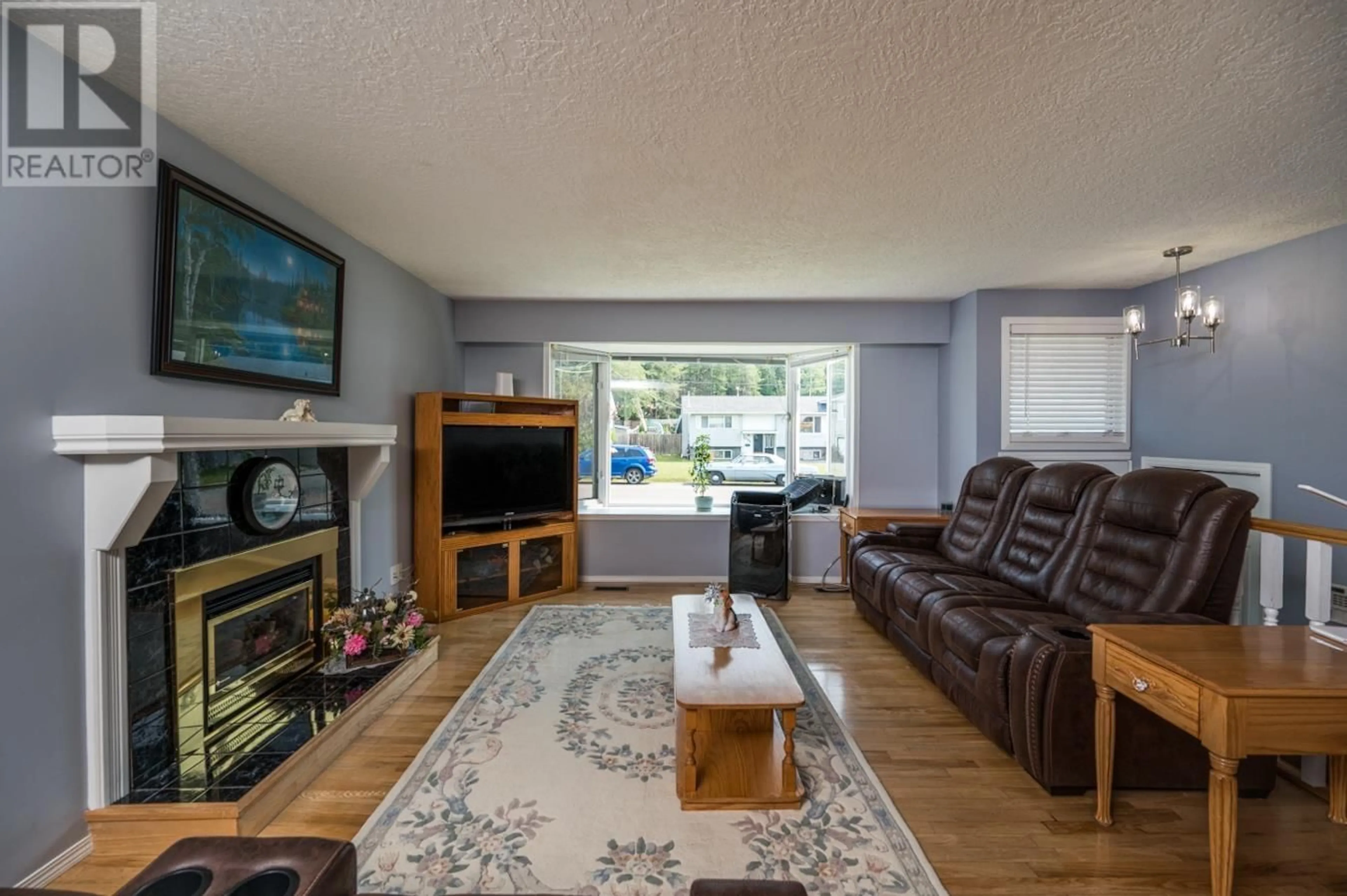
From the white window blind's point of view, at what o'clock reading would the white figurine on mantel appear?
The white figurine on mantel is roughly at 1 o'clock from the white window blind.

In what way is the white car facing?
to the viewer's left

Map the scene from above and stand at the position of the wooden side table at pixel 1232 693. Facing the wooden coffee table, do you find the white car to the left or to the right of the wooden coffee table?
right

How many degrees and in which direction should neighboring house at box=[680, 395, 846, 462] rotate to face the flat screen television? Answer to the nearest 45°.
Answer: approximately 45° to its right

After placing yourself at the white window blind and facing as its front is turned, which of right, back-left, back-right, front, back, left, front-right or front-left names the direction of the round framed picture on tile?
front-right

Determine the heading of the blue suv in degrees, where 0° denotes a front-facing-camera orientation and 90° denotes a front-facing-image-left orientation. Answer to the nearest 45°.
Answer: approximately 90°

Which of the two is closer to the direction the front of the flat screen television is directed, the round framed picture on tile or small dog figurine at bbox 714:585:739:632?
the small dog figurine

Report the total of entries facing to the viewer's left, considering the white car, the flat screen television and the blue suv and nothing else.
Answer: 2

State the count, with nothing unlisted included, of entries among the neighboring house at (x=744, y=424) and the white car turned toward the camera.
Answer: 1

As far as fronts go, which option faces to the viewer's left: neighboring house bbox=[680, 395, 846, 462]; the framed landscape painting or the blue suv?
the blue suv

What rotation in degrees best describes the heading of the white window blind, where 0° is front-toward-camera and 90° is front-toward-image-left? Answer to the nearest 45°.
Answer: approximately 0°
